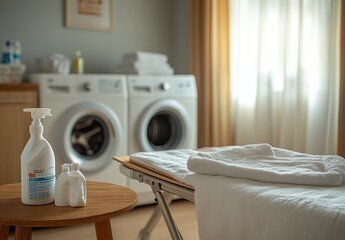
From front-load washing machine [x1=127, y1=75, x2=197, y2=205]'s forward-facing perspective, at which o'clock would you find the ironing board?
The ironing board is roughly at 12 o'clock from the front-load washing machine.

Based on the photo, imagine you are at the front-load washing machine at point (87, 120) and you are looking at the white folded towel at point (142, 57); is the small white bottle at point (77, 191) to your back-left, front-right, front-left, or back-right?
back-right

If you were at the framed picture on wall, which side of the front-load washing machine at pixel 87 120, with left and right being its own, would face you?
back

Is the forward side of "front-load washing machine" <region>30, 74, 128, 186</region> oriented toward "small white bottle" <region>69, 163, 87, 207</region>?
yes

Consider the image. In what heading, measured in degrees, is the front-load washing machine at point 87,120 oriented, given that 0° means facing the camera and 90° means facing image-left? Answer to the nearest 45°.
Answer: approximately 0°
